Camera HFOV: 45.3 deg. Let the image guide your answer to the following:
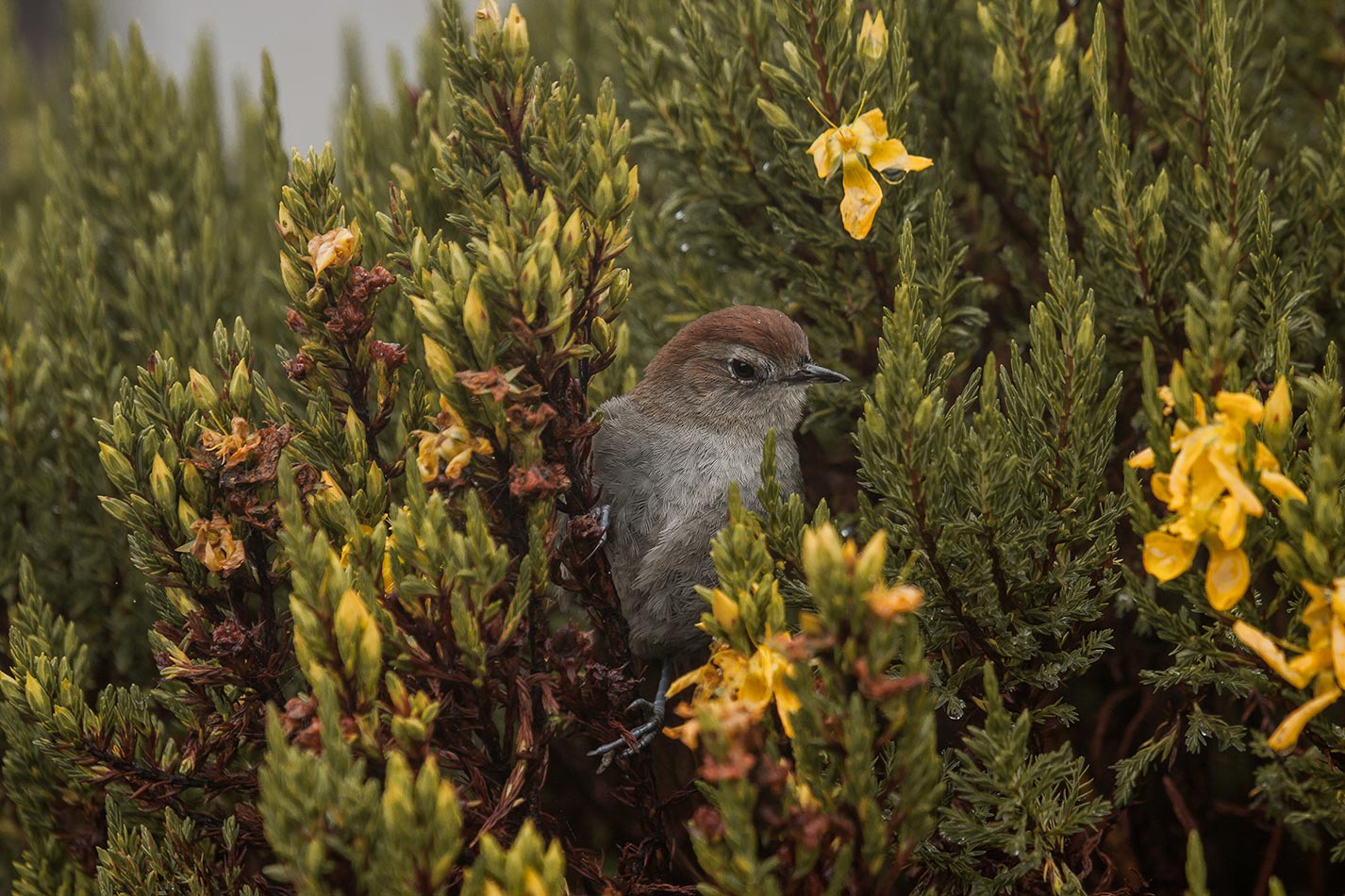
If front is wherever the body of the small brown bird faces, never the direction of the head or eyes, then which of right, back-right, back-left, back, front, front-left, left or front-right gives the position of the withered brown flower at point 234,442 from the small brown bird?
right

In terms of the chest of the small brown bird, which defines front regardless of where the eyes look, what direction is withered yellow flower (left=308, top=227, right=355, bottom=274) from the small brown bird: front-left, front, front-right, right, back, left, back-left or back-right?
right

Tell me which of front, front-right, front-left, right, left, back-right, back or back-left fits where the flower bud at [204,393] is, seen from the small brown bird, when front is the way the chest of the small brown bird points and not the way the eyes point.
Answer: right

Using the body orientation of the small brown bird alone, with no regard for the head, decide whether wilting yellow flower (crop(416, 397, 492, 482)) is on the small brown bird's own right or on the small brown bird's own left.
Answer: on the small brown bird's own right

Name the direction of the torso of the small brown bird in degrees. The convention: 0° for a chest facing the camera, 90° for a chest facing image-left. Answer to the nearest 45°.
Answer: approximately 315°

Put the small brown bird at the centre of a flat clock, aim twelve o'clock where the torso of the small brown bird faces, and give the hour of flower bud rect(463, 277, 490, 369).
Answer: The flower bud is roughly at 4 o'clock from the small brown bird.

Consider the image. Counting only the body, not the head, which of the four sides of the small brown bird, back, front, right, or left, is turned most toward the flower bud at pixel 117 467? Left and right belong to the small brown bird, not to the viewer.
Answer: right
